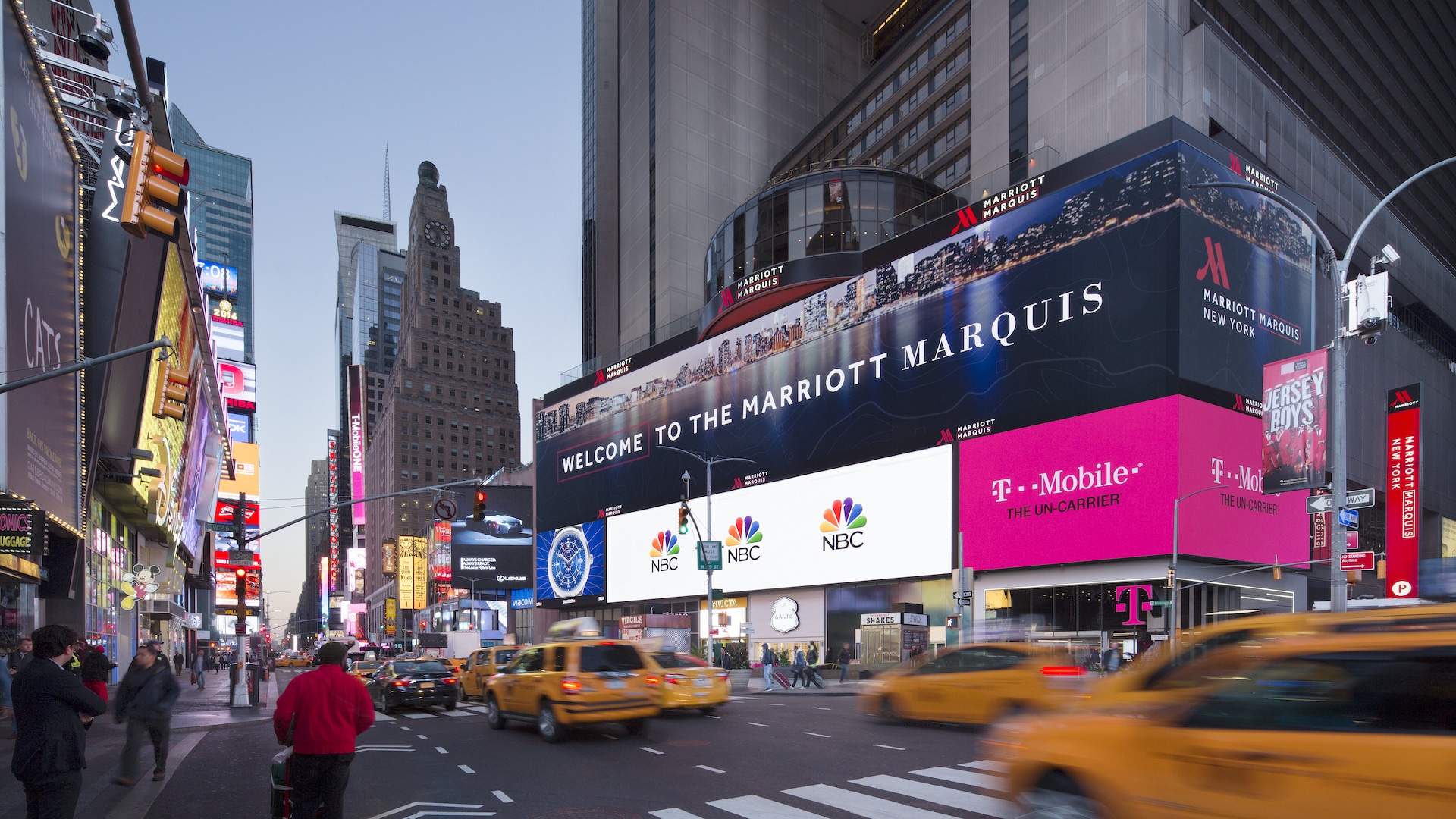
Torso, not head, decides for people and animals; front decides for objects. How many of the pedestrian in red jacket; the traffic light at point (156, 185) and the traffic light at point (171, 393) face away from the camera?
1

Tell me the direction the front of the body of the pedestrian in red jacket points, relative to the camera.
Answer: away from the camera

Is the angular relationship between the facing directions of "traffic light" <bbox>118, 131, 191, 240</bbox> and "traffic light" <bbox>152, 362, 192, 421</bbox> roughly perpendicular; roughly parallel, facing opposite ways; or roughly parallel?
roughly parallel

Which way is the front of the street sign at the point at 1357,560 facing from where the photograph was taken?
facing the viewer

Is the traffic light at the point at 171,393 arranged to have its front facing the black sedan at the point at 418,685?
no

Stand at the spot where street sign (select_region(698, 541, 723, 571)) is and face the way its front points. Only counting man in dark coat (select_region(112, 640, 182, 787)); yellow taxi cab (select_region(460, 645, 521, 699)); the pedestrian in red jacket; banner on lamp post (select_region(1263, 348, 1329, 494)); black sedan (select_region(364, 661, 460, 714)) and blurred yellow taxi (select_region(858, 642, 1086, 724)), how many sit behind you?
0

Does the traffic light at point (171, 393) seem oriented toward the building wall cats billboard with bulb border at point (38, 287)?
no

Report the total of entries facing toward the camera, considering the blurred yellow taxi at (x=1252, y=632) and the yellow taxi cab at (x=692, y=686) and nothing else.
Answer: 0

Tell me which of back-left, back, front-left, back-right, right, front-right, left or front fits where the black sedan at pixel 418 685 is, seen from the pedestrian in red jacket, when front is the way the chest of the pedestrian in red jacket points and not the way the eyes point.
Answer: front

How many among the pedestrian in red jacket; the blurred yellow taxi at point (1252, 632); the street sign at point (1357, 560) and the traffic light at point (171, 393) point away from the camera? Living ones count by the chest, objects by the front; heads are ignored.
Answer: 1

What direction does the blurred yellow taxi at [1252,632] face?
to the viewer's left

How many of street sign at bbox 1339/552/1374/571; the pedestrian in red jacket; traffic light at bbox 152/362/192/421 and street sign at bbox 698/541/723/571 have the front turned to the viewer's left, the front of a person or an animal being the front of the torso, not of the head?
0
